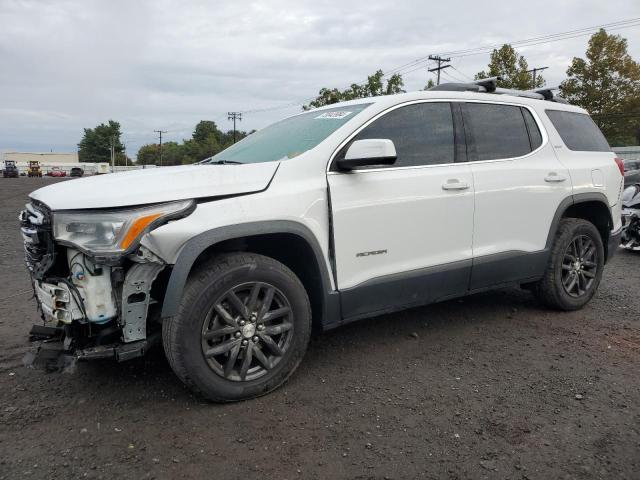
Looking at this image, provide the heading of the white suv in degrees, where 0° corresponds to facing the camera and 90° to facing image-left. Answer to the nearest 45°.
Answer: approximately 45°

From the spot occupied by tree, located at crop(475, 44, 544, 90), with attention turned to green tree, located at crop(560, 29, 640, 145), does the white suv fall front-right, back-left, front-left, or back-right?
back-right

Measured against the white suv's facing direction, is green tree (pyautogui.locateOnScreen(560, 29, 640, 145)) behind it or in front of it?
behind

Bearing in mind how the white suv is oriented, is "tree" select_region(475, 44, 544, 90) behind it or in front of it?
behind
